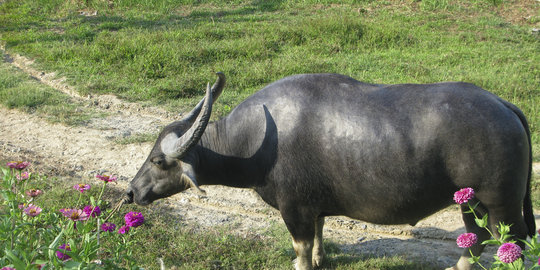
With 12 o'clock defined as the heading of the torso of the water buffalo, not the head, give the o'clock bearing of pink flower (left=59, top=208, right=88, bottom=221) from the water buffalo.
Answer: The pink flower is roughly at 11 o'clock from the water buffalo.

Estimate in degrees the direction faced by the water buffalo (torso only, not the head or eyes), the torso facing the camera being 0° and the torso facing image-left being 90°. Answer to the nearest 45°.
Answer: approximately 90°

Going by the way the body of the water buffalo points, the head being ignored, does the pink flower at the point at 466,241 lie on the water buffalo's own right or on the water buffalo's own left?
on the water buffalo's own left

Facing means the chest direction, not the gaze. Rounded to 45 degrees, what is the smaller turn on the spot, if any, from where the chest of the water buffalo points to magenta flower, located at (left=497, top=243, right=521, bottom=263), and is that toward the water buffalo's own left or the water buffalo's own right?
approximately 135° to the water buffalo's own left

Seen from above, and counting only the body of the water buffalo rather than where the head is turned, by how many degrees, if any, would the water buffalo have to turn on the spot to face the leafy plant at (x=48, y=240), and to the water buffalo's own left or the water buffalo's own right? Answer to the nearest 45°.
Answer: approximately 45° to the water buffalo's own left

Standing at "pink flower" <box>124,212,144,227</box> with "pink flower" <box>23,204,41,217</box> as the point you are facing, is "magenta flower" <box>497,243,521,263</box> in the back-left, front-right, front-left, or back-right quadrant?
back-left

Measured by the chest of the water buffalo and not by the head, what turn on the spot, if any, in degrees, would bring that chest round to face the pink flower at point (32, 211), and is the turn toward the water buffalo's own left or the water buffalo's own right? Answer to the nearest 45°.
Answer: approximately 45° to the water buffalo's own left

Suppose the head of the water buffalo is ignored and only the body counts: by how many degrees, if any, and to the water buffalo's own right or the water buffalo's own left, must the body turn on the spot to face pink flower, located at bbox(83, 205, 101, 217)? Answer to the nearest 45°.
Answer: approximately 45° to the water buffalo's own left
